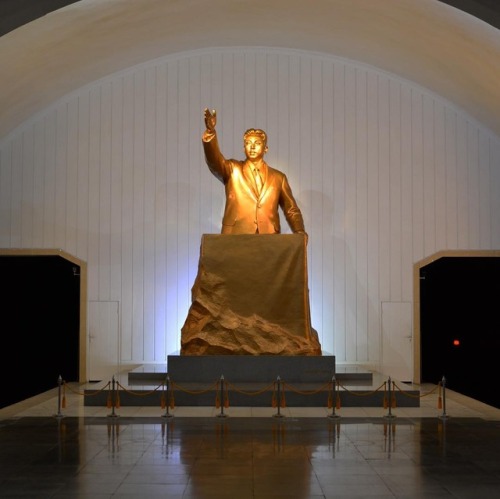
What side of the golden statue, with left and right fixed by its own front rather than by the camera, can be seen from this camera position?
front
